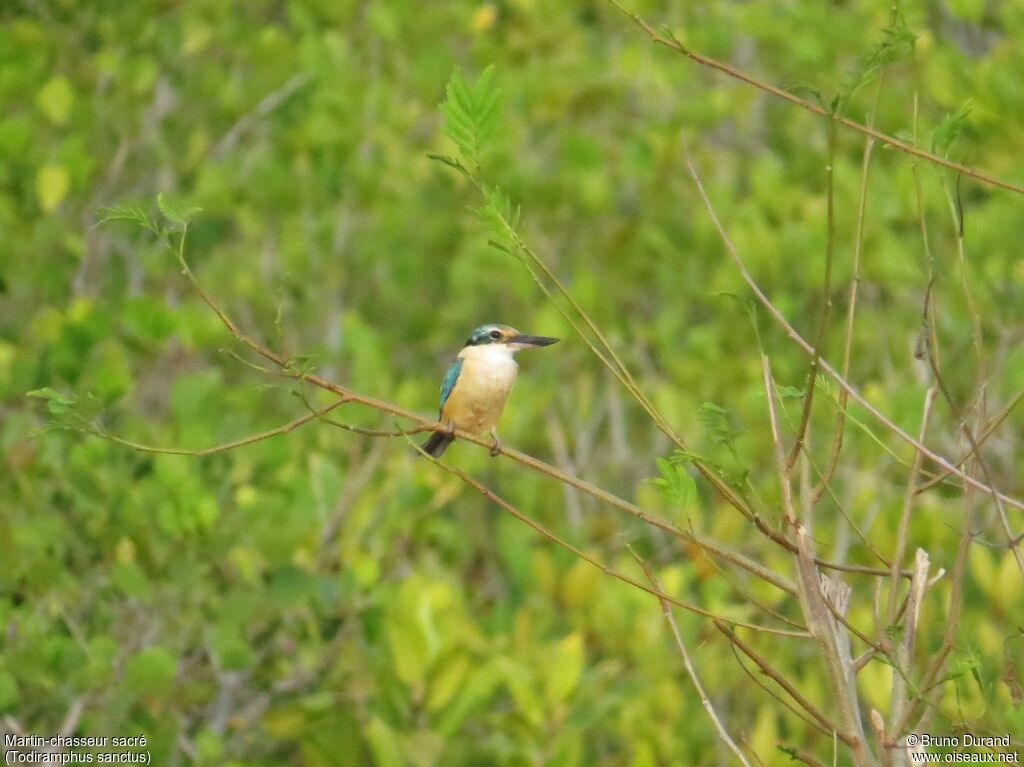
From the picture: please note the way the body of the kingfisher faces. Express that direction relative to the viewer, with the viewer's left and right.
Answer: facing the viewer and to the right of the viewer
